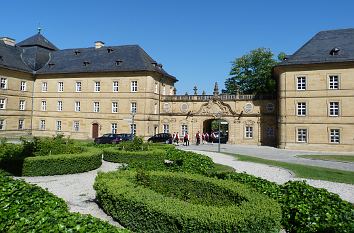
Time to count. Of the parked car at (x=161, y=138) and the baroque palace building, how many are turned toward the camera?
1

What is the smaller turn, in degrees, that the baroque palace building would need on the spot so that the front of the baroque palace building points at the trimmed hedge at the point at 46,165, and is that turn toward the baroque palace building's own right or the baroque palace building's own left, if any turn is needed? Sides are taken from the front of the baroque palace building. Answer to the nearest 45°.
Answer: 0° — it already faces it

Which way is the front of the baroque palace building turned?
toward the camera

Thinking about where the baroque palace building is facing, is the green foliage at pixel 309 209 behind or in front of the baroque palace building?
in front

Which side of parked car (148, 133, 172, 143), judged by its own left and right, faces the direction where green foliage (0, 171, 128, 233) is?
left

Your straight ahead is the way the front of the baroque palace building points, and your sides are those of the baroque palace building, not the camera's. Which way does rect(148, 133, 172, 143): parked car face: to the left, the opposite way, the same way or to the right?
to the right

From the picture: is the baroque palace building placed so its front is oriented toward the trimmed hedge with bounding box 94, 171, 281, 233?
yes

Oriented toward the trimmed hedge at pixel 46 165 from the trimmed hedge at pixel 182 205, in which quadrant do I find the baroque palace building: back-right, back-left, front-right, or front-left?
front-right

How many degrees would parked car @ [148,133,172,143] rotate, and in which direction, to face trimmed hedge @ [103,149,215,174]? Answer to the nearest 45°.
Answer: approximately 90° to its left

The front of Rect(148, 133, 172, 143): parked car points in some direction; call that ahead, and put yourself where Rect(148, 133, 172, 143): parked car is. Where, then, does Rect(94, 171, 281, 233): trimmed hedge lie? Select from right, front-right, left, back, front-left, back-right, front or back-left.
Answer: left

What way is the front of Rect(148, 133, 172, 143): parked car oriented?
to the viewer's left

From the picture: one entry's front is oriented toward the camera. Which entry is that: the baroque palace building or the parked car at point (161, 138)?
the baroque palace building

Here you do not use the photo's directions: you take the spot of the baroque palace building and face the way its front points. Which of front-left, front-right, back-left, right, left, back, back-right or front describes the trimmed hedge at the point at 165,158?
front

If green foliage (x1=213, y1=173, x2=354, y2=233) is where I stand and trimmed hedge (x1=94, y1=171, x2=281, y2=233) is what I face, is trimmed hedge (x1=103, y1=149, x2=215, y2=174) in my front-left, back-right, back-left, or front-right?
front-right

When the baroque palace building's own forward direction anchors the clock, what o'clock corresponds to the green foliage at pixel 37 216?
The green foliage is roughly at 12 o'clock from the baroque palace building.
